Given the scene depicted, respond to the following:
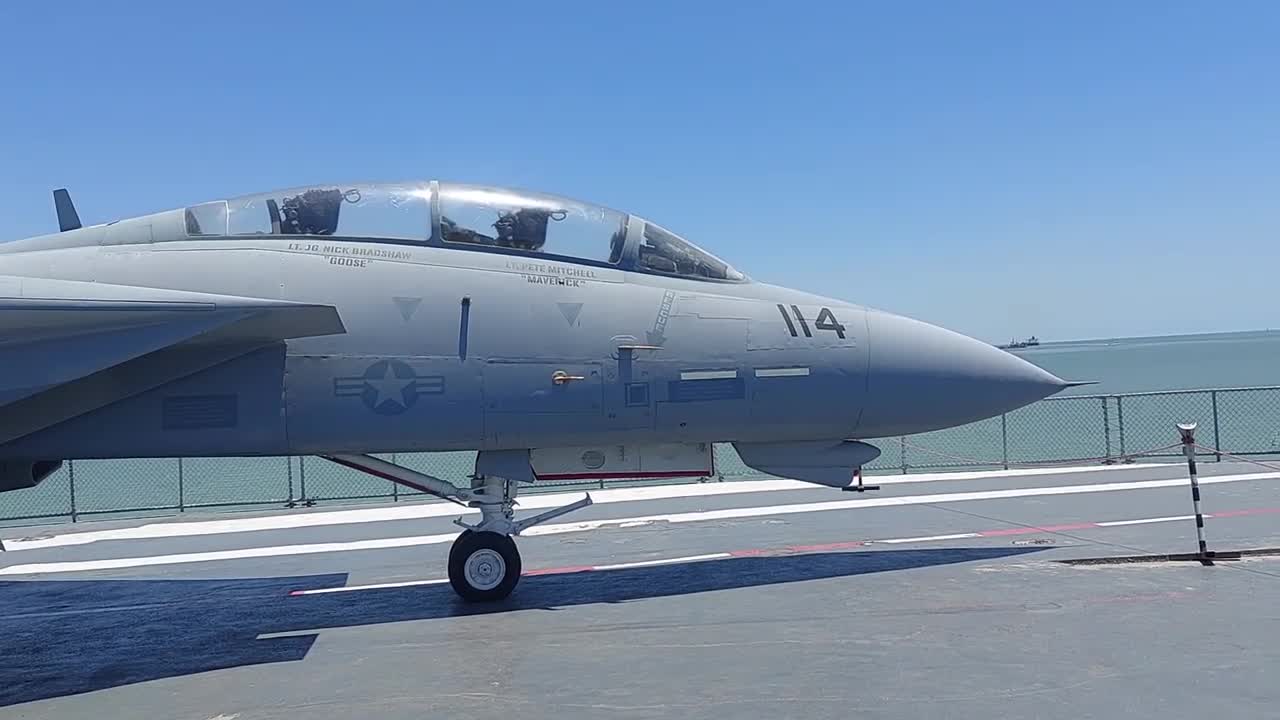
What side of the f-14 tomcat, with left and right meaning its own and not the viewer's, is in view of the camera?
right
